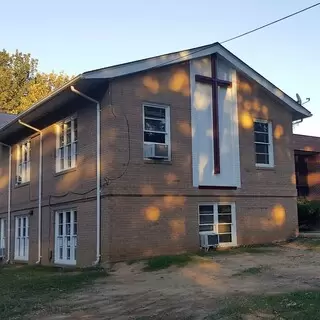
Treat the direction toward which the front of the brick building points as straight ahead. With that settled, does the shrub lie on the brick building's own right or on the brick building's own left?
on the brick building's own left

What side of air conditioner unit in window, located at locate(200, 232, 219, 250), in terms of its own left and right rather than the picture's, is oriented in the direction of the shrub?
left

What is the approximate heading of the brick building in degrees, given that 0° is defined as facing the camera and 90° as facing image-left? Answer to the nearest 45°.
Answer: approximately 315°

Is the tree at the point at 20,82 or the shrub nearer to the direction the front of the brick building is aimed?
the shrub

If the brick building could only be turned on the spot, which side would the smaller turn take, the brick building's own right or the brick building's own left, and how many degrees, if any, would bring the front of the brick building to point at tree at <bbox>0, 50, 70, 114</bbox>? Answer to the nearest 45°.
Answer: approximately 180°

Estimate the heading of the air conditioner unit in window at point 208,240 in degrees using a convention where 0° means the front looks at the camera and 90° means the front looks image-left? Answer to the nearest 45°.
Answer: approximately 315°
